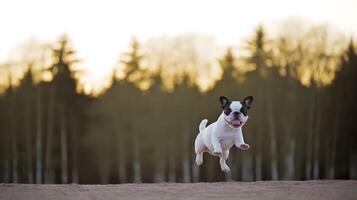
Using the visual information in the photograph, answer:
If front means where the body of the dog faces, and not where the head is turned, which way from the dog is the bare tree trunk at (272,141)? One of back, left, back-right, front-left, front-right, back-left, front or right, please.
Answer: back-left

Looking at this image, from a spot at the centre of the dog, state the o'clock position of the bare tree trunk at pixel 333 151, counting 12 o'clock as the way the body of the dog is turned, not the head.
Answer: The bare tree trunk is roughly at 8 o'clock from the dog.

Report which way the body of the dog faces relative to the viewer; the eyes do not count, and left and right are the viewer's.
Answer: facing the viewer and to the right of the viewer

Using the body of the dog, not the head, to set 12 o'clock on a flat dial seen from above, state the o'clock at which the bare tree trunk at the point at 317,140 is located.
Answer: The bare tree trunk is roughly at 8 o'clock from the dog.
